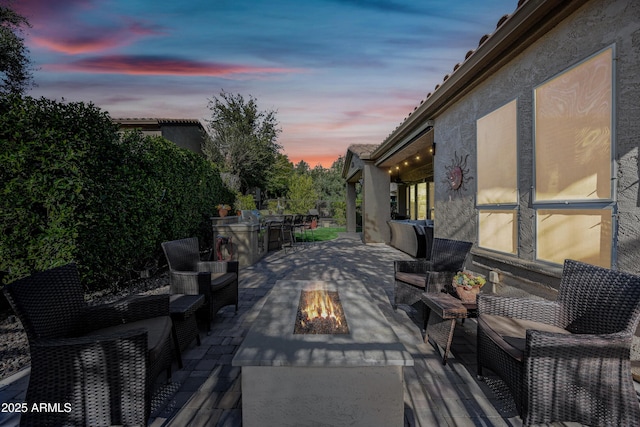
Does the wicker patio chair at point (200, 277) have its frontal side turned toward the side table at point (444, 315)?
yes

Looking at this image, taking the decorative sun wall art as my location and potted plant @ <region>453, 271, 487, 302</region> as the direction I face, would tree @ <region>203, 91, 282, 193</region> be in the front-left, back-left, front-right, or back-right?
back-right

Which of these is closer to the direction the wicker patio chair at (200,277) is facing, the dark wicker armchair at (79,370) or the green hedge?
the dark wicker armchair

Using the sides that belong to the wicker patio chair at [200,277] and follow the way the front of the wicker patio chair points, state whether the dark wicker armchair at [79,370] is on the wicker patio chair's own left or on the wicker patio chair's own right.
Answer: on the wicker patio chair's own right

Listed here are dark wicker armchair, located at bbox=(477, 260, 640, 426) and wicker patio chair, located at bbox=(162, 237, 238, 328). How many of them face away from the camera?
0

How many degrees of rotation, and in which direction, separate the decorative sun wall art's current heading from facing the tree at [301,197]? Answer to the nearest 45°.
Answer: approximately 90° to its right

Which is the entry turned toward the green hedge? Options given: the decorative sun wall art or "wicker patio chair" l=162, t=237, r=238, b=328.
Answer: the decorative sun wall art

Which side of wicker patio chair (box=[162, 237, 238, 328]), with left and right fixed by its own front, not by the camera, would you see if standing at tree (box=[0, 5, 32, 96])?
back

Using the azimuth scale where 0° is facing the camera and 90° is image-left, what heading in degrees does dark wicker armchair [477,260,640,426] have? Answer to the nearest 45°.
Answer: approximately 45°

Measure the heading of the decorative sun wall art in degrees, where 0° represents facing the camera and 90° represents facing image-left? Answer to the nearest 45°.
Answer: approximately 45°
